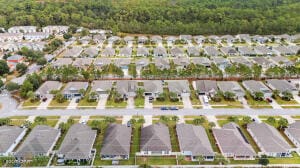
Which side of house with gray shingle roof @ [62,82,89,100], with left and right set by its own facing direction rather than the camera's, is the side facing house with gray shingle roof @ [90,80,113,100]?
left

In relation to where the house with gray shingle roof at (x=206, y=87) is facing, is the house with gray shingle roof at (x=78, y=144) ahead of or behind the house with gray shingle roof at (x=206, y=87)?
ahead

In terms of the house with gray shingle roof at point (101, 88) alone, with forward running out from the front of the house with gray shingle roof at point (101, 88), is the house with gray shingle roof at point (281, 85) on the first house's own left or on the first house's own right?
on the first house's own left

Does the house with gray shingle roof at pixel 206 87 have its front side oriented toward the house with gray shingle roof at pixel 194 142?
yes

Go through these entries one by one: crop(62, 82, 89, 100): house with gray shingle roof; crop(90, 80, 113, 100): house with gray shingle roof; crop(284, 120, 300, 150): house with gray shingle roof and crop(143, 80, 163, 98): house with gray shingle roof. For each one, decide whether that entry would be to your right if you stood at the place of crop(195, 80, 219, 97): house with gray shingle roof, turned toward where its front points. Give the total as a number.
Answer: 3

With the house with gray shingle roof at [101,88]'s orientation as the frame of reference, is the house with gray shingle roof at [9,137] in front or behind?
in front

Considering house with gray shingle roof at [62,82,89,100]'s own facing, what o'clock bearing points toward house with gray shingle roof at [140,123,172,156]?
house with gray shingle roof at [140,123,172,156] is roughly at 11 o'clock from house with gray shingle roof at [62,82,89,100].

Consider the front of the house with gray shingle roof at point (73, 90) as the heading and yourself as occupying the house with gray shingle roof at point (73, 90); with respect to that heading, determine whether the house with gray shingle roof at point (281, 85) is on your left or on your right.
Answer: on your left

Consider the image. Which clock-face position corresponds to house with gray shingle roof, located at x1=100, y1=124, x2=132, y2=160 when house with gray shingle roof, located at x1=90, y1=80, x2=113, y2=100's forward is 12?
house with gray shingle roof, located at x1=100, y1=124, x2=132, y2=160 is roughly at 12 o'clock from house with gray shingle roof, located at x1=90, y1=80, x2=113, y2=100.

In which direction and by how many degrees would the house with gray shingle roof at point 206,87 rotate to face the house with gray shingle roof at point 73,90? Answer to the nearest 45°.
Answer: approximately 90° to its right
